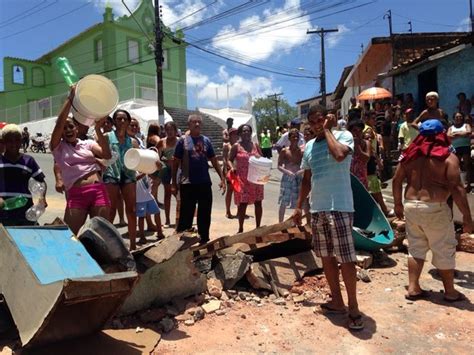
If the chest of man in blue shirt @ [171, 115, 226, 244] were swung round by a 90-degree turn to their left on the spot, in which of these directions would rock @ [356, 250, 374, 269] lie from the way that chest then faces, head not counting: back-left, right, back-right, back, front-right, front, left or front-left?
front

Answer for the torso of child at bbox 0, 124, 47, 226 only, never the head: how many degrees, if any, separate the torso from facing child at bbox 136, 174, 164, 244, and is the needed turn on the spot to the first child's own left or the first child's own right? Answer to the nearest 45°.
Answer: approximately 135° to the first child's own left

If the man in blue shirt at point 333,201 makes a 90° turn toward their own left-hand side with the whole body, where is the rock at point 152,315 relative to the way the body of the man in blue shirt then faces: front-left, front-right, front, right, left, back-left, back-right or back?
back-right

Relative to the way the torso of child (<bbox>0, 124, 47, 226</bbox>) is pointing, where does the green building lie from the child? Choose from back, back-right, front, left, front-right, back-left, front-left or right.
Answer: back

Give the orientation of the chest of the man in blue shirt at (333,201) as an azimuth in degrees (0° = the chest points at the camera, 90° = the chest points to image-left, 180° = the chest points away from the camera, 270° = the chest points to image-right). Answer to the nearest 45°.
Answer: approximately 45°

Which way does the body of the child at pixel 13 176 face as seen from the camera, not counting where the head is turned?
toward the camera

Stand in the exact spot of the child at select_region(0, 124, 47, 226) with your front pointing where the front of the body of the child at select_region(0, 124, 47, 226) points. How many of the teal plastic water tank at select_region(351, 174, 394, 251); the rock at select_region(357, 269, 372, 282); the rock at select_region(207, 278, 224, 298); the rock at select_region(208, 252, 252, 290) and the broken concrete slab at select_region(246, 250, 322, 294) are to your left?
5

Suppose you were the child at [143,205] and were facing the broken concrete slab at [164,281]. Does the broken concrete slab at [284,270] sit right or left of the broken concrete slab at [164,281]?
left

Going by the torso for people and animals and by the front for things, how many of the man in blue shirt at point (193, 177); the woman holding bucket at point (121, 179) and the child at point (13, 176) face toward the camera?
3

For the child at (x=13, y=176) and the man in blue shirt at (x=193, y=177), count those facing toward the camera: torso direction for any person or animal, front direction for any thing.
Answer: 2

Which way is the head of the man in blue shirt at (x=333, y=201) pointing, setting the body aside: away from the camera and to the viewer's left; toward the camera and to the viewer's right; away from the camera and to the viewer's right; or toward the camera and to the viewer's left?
toward the camera and to the viewer's left

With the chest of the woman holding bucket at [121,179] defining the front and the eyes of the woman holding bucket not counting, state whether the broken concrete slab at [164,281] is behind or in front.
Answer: in front

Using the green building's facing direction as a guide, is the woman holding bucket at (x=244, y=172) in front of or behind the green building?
in front

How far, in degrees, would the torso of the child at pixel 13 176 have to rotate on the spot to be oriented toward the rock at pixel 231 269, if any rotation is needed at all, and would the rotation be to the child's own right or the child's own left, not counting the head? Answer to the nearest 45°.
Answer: approximately 90° to the child's own left
